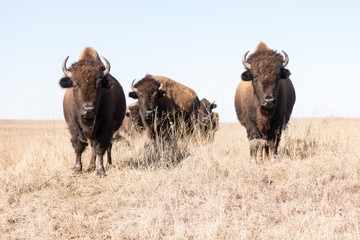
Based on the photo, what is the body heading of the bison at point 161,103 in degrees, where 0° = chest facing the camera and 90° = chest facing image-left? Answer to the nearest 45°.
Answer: approximately 45°

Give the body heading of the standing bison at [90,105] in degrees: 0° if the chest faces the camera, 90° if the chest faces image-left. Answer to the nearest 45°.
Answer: approximately 0°

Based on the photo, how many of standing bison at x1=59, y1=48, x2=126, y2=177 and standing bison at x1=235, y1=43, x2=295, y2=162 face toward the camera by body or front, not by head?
2

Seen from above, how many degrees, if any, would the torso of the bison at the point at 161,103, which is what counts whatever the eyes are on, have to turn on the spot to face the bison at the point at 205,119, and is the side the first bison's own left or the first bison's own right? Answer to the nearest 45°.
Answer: approximately 180°

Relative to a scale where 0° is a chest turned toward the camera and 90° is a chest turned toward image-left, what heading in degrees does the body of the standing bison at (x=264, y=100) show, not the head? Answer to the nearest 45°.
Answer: approximately 0°

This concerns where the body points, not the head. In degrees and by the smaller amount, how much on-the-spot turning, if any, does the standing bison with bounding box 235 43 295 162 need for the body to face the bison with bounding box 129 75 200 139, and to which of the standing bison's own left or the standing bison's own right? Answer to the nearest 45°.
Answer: approximately 135° to the standing bison's own right

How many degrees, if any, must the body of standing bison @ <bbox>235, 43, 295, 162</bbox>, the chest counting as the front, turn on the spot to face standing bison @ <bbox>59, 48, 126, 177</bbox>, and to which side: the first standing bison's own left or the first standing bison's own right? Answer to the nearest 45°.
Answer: approximately 90° to the first standing bison's own right

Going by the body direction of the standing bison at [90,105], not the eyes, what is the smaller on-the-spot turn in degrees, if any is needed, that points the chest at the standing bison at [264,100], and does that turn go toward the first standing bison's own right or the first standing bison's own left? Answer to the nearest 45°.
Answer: approximately 90° to the first standing bison's own left

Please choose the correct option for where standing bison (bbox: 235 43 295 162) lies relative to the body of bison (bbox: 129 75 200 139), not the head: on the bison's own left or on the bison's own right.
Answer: on the bison's own left
